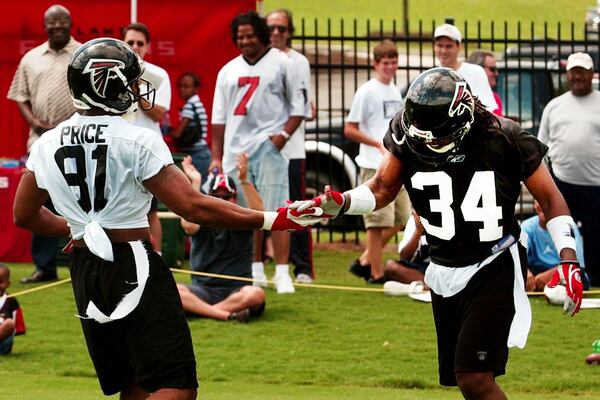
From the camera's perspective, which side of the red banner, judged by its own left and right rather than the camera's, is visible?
front

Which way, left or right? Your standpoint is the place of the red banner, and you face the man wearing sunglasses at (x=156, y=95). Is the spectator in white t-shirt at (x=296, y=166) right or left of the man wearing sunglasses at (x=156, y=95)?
left

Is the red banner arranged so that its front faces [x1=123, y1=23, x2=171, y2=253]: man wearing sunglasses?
yes

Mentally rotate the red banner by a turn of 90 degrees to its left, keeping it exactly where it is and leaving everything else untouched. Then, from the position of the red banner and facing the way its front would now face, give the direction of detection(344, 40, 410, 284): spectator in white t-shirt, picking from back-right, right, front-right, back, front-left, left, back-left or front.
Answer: front-right

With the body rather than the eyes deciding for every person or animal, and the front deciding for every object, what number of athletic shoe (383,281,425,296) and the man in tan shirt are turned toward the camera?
1

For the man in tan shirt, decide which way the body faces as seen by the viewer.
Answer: toward the camera

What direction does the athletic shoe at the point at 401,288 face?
to the viewer's left

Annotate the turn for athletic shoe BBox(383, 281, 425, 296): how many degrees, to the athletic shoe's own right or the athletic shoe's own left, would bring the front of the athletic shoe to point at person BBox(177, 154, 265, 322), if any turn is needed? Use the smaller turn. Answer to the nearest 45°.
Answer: approximately 45° to the athletic shoe's own left

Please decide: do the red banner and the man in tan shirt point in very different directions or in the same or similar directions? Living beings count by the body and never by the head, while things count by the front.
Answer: same or similar directions

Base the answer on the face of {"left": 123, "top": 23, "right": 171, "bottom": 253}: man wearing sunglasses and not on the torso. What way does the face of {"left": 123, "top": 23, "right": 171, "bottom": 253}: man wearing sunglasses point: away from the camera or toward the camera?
toward the camera

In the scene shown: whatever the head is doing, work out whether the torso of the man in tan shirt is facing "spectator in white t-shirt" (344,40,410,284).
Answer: no

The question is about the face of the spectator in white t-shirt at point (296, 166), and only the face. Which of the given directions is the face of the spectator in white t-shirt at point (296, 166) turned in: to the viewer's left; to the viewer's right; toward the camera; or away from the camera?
toward the camera
